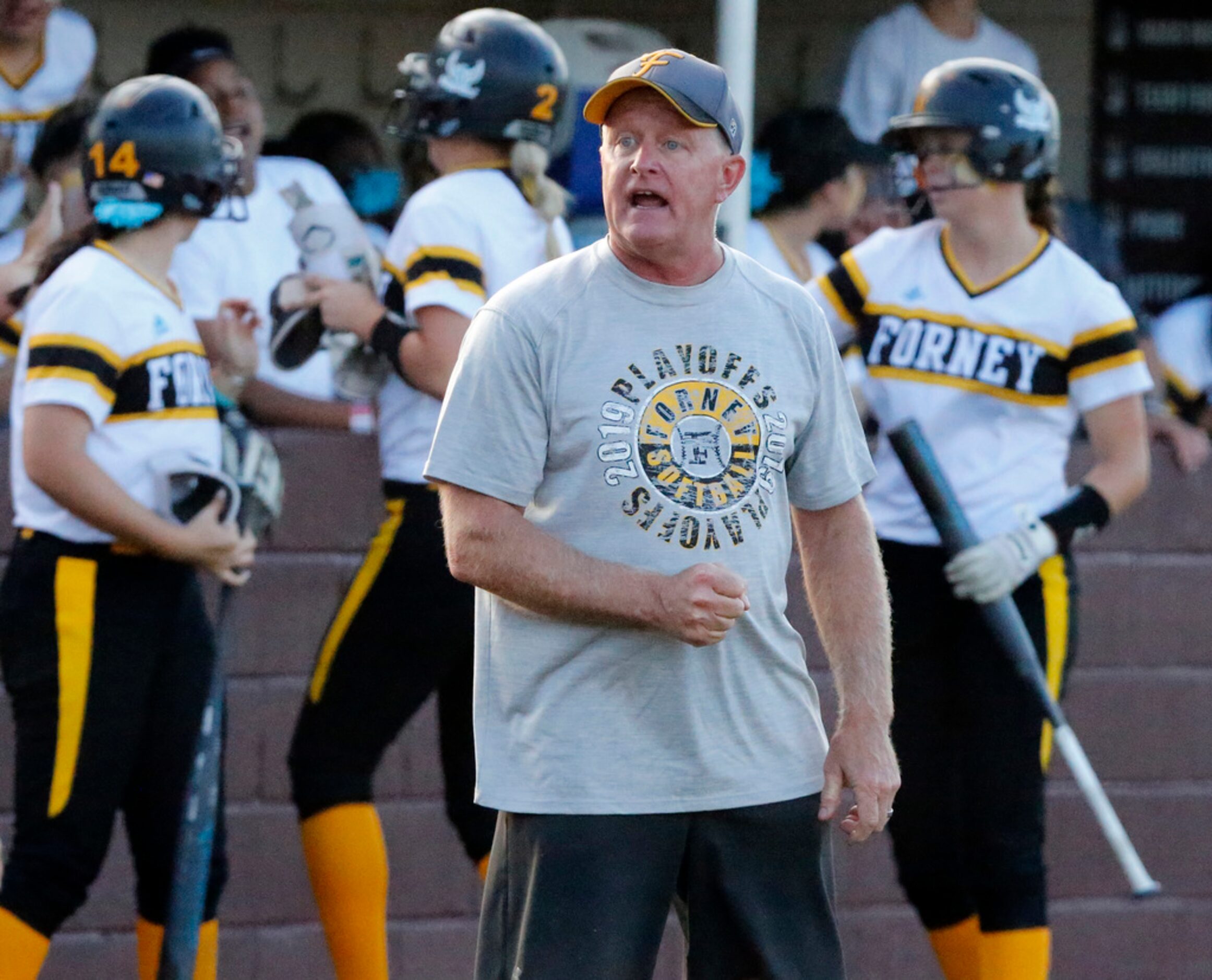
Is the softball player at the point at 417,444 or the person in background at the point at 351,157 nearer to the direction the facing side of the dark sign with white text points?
the softball player

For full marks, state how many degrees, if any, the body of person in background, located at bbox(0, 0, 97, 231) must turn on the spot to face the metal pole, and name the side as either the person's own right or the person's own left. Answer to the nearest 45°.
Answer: approximately 45° to the person's own left

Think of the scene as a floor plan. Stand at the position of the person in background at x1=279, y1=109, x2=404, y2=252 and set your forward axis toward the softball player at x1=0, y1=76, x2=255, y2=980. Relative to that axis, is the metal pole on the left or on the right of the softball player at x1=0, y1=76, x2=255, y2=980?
left

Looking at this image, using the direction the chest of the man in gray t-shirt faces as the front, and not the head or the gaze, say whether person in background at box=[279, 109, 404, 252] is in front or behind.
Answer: behind

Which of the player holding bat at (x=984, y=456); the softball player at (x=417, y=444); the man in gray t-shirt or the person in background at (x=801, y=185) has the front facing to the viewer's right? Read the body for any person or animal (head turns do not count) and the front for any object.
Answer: the person in background

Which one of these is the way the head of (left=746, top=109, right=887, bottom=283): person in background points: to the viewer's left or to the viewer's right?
to the viewer's right

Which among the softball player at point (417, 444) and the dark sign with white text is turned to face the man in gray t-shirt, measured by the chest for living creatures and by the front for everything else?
the dark sign with white text

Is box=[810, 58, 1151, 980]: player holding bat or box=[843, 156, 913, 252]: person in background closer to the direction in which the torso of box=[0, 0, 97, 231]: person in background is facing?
the player holding bat
